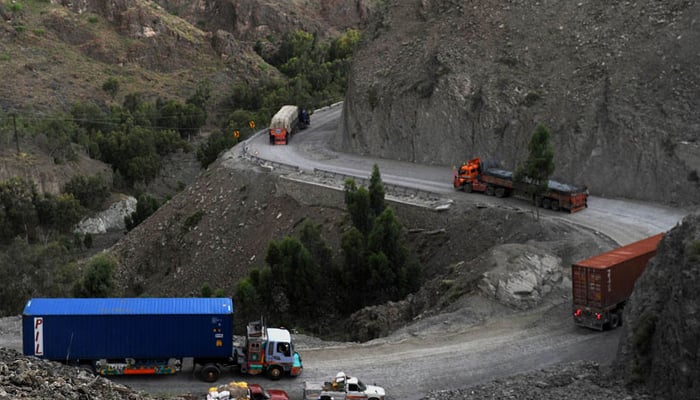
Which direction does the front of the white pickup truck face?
to the viewer's right

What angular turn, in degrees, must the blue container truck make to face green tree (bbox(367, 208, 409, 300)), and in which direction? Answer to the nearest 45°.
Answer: approximately 45° to its left

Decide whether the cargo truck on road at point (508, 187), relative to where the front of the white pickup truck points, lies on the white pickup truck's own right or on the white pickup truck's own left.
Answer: on the white pickup truck's own left

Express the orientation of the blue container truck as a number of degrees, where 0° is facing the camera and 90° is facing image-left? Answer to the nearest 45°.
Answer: approximately 270°

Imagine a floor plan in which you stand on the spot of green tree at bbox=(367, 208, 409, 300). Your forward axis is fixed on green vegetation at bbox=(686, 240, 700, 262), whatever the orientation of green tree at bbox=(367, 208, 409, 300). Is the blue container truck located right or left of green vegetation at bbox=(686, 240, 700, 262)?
right

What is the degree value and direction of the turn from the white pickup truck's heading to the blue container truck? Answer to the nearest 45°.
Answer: approximately 180°

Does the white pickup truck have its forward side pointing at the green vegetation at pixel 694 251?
yes

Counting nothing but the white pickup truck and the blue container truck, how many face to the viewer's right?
2

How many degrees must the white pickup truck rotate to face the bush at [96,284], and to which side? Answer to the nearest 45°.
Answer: approximately 135° to its left
